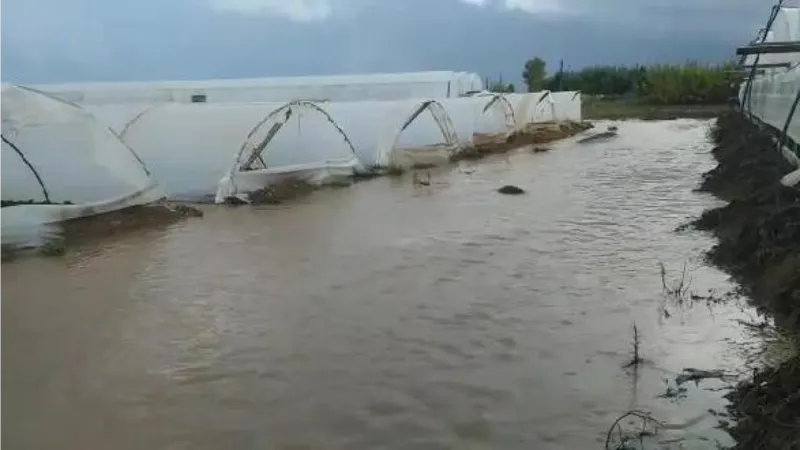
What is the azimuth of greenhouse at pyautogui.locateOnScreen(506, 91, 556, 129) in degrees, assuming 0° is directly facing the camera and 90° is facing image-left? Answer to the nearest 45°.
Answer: approximately 315°

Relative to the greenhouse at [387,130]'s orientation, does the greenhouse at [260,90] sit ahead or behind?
behind

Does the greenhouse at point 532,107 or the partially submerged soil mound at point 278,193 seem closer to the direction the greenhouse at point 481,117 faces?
the partially submerged soil mound

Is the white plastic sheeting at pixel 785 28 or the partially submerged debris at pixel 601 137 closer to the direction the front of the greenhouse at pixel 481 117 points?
the white plastic sheeting

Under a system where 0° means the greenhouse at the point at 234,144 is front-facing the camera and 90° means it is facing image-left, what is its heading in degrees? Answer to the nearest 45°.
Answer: approximately 315°

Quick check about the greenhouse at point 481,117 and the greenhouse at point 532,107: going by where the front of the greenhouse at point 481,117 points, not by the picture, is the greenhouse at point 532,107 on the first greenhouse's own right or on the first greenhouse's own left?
on the first greenhouse's own left
